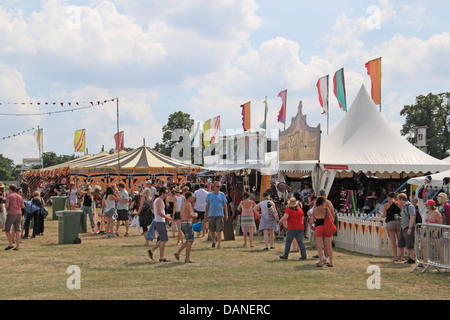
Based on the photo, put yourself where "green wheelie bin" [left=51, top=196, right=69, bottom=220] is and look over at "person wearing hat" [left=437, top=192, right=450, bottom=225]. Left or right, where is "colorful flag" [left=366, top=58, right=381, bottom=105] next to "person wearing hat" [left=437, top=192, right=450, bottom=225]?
left

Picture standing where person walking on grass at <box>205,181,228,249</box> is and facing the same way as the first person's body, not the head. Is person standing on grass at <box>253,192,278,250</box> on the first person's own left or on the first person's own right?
on the first person's own left

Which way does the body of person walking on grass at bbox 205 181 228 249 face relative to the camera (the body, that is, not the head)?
toward the camera
